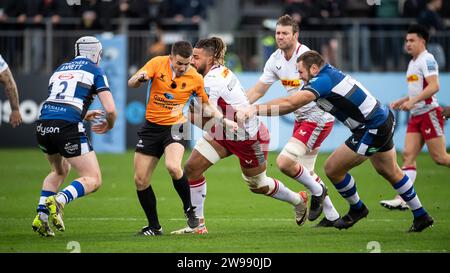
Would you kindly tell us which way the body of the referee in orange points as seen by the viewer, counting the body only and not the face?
toward the camera

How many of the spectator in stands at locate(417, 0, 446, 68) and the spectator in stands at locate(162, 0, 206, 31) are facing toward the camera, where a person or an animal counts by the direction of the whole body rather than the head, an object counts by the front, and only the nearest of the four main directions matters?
2

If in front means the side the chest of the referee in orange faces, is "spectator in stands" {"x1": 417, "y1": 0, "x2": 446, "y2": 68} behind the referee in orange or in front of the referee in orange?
behind

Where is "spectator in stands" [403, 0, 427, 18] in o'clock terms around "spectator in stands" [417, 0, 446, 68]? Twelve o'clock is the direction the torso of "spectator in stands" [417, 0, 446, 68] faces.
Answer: "spectator in stands" [403, 0, 427, 18] is roughly at 5 o'clock from "spectator in stands" [417, 0, 446, 68].

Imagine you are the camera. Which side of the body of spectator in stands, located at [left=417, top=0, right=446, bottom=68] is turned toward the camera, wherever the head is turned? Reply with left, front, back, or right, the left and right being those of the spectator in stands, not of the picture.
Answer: front

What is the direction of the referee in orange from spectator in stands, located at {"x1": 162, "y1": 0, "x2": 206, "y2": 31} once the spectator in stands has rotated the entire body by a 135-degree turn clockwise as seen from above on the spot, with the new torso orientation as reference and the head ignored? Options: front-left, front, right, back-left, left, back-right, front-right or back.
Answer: back-left

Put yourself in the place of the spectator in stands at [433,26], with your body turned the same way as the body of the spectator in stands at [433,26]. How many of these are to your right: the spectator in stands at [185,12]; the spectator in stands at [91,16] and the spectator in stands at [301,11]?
3

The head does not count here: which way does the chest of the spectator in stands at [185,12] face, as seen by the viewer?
toward the camera

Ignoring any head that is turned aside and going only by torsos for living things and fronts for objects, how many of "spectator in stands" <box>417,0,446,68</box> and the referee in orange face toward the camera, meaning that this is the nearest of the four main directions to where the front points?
2

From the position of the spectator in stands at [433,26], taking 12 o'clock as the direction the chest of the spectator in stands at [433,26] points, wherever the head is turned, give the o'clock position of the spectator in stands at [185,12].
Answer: the spectator in stands at [185,12] is roughly at 3 o'clock from the spectator in stands at [433,26].

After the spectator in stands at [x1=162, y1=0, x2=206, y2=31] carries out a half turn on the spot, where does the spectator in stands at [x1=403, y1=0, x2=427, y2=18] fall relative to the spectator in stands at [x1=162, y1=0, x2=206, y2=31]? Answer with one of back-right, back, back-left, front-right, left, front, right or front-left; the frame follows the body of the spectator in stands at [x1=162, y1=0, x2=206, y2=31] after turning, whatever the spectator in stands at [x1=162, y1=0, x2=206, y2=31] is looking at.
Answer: right

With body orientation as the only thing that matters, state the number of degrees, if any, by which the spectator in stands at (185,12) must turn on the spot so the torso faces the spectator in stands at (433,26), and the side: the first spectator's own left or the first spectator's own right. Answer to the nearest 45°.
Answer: approximately 90° to the first spectator's own left

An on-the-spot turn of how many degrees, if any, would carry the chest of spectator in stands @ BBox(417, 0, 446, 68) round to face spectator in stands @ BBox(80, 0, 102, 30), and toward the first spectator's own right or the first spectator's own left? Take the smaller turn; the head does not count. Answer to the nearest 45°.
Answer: approximately 90° to the first spectator's own right
